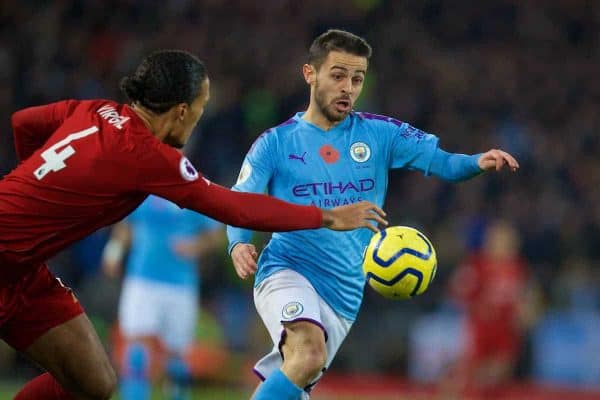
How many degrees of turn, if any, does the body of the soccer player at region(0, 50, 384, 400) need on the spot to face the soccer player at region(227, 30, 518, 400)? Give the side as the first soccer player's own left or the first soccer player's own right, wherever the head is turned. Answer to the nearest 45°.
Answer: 0° — they already face them

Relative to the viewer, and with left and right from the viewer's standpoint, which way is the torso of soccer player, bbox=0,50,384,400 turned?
facing away from the viewer and to the right of the viewer

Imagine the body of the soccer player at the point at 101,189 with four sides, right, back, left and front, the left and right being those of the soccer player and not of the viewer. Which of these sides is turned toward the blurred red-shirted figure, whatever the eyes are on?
front

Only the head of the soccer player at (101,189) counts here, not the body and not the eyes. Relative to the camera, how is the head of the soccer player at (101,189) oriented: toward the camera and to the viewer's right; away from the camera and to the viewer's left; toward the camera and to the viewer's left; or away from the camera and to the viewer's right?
away from the camera and to the viewer's right

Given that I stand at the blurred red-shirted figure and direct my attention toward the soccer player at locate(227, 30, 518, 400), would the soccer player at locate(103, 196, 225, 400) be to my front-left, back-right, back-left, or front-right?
front-right

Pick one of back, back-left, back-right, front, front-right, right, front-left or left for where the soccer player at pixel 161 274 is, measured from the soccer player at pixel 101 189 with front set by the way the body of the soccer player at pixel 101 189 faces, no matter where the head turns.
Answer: front-left

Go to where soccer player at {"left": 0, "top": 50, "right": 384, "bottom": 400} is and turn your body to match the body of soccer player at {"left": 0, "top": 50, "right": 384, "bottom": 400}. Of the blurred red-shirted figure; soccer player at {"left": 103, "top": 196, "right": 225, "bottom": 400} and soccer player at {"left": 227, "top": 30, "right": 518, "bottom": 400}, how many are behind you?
0

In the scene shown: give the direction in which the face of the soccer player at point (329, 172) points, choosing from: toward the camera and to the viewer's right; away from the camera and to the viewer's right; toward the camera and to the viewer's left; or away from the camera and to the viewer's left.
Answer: toward the camera and to the viewer's right
